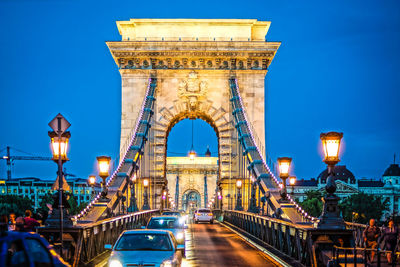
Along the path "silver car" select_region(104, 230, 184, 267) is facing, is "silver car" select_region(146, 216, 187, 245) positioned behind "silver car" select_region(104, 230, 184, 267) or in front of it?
behind

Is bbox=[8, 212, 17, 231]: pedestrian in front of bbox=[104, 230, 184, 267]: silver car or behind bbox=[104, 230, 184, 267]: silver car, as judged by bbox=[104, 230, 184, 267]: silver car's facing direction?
behind

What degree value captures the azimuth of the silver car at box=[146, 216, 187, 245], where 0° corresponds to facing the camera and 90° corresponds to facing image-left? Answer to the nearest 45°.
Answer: approximately 0°

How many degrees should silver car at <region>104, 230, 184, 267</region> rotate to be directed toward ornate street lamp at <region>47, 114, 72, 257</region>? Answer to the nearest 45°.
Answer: approximately 135° to its right

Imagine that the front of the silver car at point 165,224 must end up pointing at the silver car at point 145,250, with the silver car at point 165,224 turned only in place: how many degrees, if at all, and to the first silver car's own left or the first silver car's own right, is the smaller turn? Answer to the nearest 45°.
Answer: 0° — it already faces it

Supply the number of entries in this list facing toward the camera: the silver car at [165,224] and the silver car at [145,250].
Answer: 2

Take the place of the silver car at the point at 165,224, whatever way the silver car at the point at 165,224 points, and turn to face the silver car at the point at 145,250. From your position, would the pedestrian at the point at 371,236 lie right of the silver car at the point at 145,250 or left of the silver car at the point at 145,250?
left
